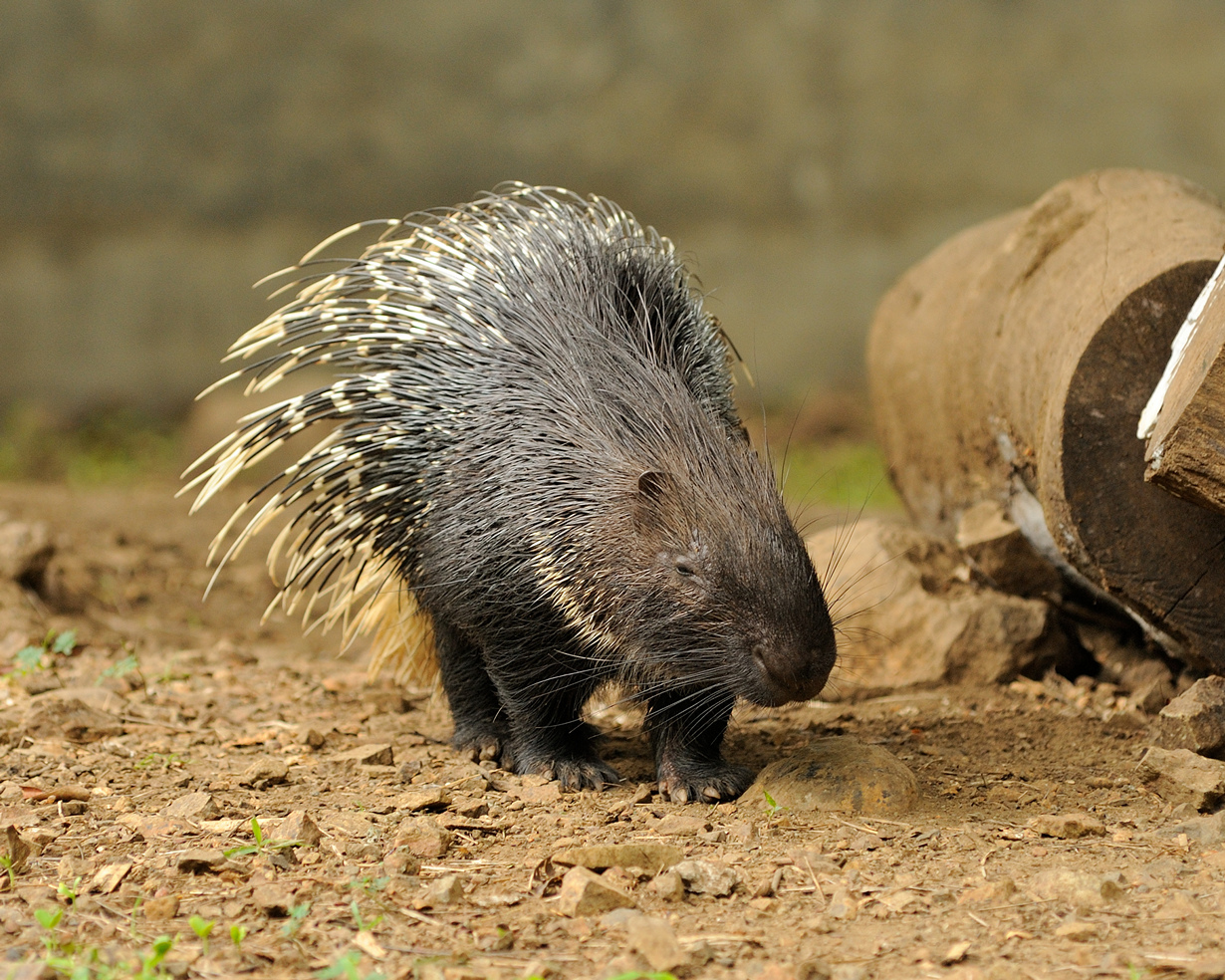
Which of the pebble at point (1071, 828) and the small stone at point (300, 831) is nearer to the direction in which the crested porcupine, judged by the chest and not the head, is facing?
the pebble

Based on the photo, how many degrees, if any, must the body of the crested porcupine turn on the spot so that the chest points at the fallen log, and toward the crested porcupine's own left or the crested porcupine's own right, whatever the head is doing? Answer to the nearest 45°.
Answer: approximately 45° to the crested porcupine's own left

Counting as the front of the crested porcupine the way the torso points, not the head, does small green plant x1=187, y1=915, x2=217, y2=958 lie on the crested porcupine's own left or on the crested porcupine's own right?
on the crested porcupine's own right

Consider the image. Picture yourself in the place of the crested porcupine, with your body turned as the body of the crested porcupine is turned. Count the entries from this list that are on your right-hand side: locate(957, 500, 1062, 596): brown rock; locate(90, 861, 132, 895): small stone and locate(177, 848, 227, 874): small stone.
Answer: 2

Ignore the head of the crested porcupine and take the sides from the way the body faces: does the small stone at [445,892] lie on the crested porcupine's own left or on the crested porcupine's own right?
on the crested porcupine's own right

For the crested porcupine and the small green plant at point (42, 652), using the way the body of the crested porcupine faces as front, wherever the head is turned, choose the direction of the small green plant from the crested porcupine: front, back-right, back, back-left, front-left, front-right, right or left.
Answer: back

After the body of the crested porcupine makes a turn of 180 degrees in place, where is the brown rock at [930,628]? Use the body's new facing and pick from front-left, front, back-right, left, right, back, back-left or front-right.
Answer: right

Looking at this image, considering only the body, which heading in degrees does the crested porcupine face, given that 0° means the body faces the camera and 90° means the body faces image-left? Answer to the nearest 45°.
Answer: approximately 315°

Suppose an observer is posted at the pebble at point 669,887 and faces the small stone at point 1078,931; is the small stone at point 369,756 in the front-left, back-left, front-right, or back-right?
back-left
